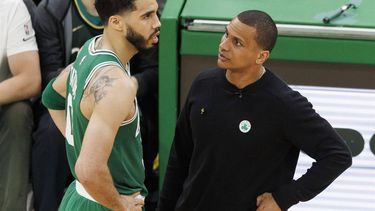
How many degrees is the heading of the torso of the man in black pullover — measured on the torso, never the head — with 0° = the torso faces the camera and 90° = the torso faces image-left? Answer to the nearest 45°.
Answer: approximately 45°

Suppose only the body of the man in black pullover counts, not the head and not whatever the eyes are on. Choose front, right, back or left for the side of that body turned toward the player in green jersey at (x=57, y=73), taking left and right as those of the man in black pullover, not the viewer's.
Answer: right
